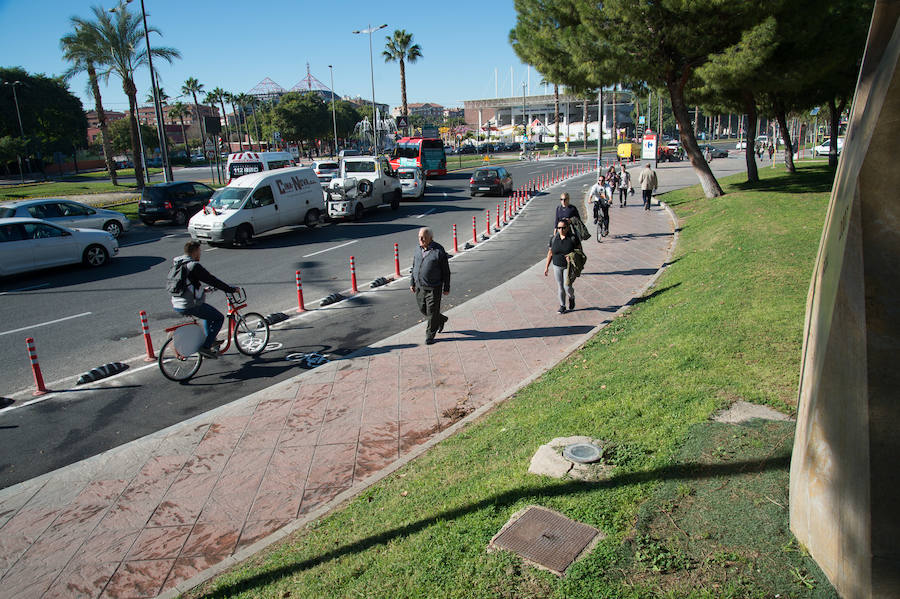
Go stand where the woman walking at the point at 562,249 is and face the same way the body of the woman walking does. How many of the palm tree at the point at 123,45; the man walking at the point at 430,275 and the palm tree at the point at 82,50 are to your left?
0

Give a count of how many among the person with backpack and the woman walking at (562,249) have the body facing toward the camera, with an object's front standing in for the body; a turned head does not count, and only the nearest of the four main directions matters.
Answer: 1

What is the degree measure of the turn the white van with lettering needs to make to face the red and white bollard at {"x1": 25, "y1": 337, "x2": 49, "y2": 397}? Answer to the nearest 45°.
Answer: approximately 45° to its left

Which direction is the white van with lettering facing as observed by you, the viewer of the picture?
facing the viewer and to the left of the viewer

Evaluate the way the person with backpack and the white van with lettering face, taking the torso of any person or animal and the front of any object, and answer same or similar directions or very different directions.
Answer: very different directions

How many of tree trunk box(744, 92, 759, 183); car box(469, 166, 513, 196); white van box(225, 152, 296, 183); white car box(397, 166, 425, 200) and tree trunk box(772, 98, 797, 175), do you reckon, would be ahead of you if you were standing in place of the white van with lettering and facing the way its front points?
0

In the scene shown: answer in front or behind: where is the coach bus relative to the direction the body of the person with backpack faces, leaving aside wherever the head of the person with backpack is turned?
in front

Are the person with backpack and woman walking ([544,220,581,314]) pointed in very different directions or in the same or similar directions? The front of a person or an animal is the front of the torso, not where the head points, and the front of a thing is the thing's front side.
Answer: very different directions

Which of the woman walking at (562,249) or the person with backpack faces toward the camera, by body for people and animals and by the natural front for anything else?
the woman walking

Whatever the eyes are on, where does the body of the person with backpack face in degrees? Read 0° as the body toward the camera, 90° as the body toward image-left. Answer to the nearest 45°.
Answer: approximately 225°

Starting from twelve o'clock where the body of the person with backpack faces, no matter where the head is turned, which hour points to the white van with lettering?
The white van with lettering is roughly at 11 o'clock from the person with backpack.

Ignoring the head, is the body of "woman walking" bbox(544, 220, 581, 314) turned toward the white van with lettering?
no

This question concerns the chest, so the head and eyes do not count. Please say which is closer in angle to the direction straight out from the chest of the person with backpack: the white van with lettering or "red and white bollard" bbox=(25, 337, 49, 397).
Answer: the white van with lettering

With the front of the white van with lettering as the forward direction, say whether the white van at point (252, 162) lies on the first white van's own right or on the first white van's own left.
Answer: on the first white van's own right

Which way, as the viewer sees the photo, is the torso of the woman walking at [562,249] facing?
toward the camera
